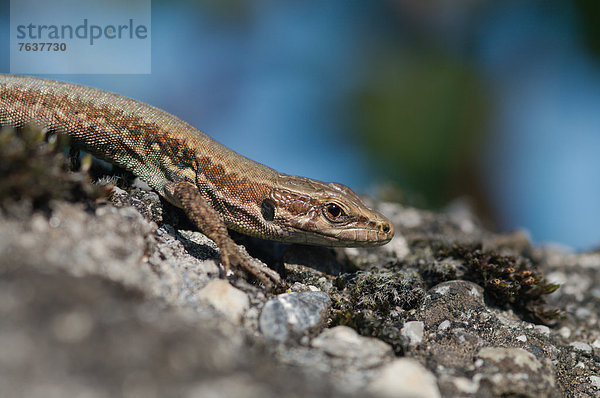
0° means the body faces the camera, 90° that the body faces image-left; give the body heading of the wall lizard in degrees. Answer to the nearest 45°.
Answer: approximately 270°

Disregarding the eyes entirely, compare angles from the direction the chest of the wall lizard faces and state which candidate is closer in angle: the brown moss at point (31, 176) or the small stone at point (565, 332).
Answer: the small stone
